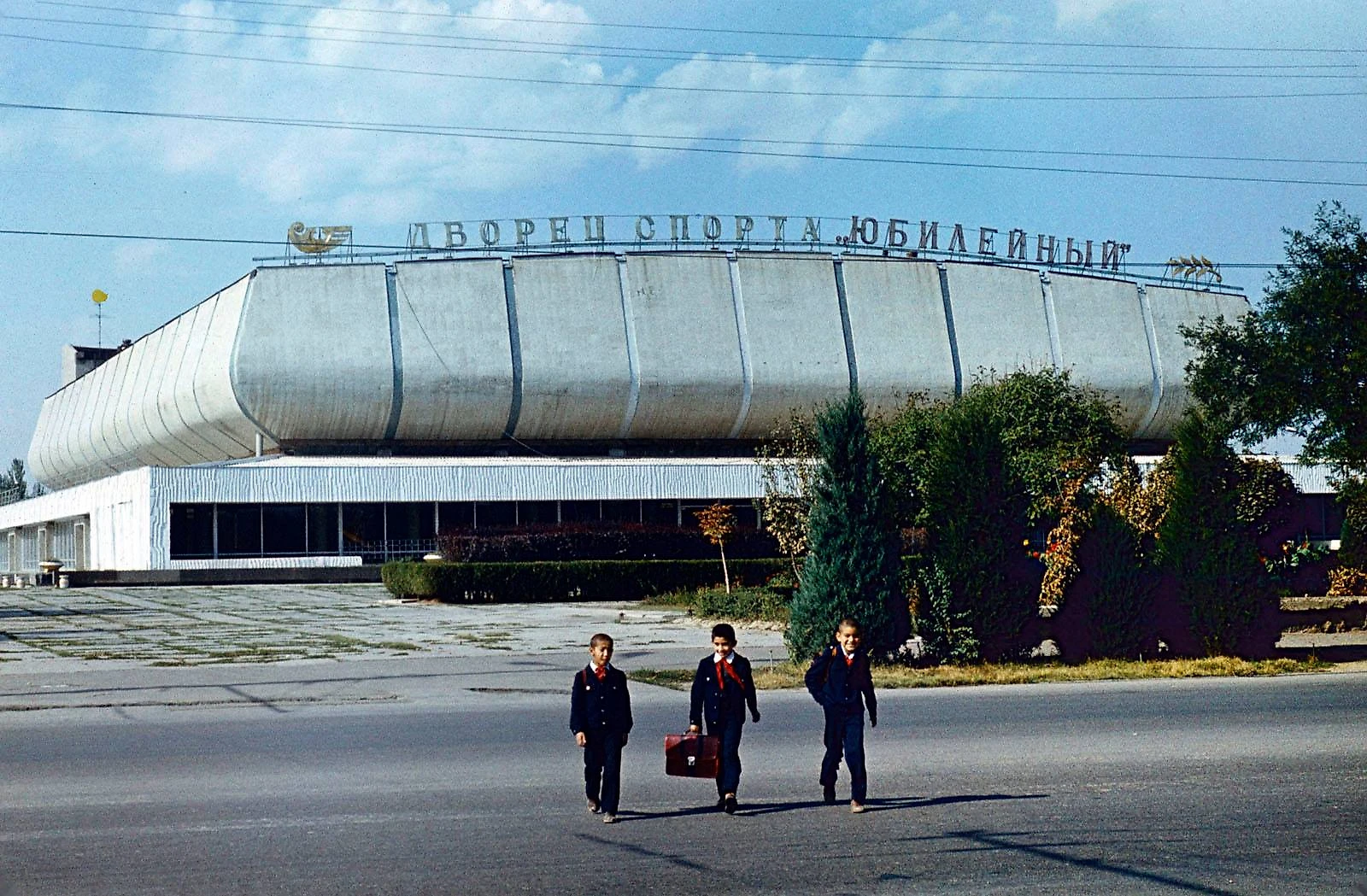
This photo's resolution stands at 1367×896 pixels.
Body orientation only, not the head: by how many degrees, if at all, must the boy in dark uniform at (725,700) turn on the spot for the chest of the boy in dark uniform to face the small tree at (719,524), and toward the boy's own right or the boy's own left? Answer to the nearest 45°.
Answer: approximately 180°

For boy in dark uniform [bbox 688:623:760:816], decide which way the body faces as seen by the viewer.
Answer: toward the camera

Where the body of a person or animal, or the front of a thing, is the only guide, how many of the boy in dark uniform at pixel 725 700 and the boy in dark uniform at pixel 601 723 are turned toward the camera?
2

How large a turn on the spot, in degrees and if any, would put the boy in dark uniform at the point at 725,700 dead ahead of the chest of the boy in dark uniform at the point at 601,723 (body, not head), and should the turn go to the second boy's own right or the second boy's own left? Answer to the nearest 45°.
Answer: approximately 90° to the second boy's own left

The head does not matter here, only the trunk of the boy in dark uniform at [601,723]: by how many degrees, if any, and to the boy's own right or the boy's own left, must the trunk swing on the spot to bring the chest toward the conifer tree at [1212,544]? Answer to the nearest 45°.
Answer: approximately 135° to the boy's own left

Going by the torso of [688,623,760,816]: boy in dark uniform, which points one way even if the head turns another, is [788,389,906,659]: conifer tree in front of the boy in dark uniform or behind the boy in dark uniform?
behind

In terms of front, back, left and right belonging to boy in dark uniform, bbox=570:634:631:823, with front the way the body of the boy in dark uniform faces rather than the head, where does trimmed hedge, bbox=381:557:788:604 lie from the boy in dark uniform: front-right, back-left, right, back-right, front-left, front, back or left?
back

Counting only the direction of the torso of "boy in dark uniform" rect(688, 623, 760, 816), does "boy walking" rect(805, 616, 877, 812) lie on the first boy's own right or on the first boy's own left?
on the first boy's own left

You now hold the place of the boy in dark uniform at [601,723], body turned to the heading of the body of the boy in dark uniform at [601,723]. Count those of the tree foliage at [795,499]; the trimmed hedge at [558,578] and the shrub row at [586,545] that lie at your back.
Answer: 3

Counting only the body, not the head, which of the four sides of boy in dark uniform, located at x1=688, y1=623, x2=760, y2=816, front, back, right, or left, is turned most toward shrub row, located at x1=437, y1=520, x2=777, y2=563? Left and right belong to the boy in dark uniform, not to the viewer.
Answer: back

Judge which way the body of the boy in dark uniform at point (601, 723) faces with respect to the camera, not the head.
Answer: toward the camera

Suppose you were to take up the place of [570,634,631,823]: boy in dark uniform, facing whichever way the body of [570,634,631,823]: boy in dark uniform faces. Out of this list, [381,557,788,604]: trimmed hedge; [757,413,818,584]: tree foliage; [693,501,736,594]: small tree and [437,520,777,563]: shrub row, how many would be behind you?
4

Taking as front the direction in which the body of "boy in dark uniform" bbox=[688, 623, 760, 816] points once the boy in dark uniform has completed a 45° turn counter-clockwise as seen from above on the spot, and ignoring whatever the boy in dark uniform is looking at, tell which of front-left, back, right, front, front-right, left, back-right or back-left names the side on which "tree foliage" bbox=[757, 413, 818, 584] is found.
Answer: back-left

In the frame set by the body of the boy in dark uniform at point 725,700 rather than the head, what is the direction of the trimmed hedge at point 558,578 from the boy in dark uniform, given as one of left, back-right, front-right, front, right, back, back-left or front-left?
back
